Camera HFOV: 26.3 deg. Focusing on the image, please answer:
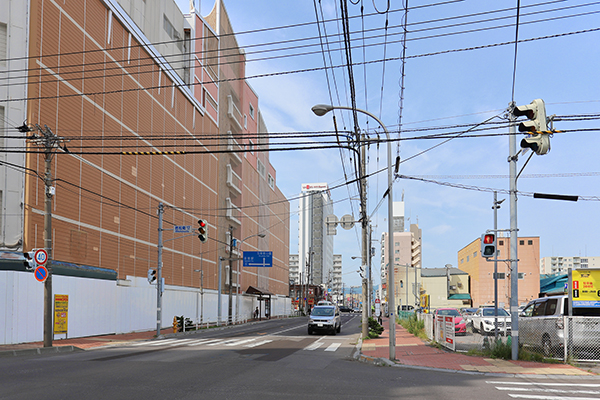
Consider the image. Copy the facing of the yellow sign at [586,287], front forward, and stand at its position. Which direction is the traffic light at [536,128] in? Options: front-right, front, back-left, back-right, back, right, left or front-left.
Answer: front

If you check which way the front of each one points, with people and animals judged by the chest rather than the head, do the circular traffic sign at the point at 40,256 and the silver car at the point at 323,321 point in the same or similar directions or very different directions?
same or similar directions

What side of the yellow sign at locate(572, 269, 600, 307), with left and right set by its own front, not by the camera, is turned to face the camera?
front

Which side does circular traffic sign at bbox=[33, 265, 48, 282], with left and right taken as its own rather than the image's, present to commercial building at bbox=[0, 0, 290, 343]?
back

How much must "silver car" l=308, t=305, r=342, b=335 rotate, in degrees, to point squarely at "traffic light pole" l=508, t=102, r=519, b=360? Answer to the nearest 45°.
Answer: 0° — it already faces it

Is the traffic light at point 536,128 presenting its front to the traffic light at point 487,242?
no

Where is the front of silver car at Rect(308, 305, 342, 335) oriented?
toward the camera

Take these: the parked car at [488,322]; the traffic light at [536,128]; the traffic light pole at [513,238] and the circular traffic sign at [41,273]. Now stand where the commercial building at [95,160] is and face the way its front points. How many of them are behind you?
0

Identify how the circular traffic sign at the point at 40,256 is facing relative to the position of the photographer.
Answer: facing the viewer
